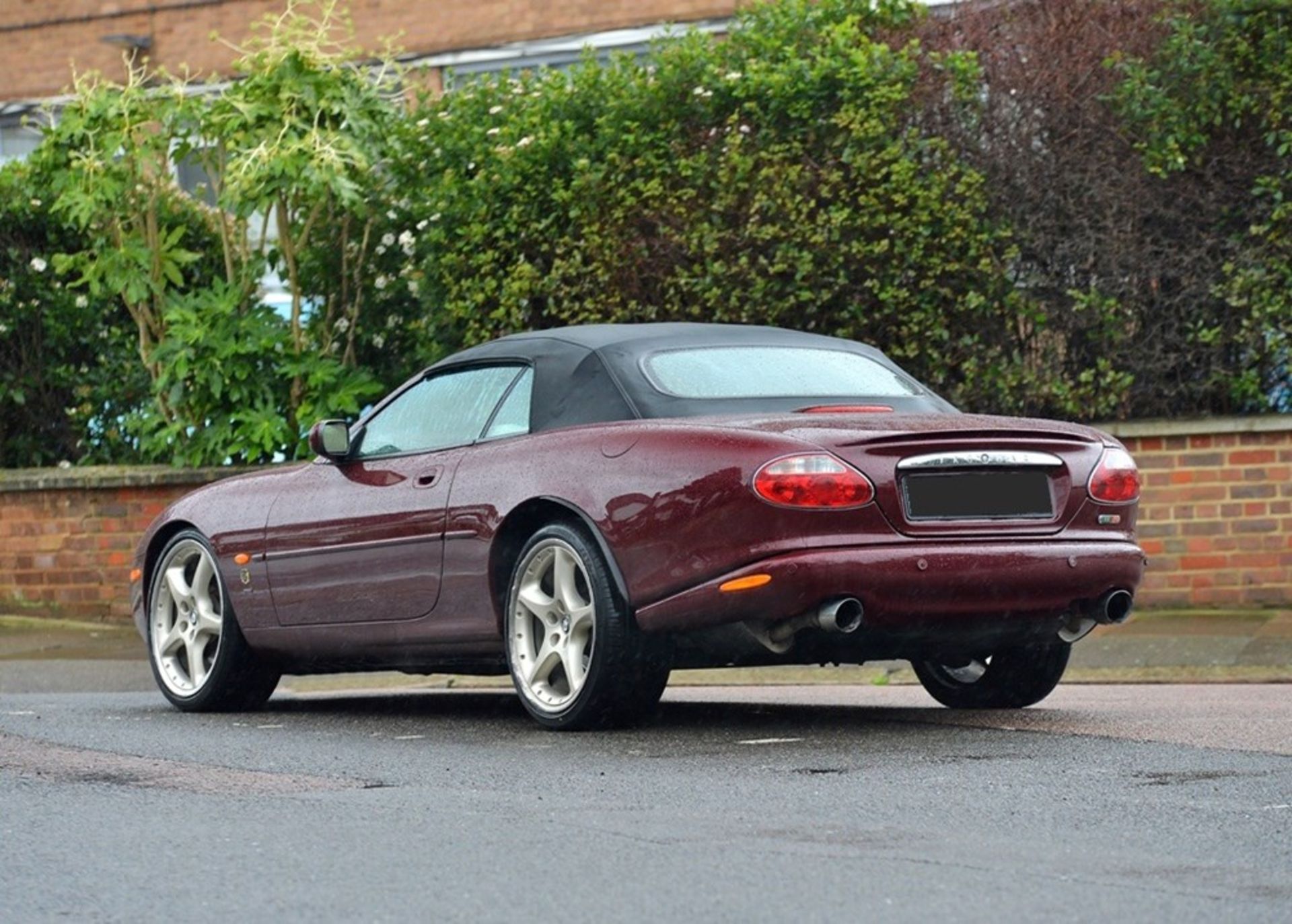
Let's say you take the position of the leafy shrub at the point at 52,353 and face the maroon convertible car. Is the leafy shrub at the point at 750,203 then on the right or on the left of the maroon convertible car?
left

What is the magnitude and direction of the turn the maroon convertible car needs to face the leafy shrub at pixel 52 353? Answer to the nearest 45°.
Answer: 0° — it already faces it

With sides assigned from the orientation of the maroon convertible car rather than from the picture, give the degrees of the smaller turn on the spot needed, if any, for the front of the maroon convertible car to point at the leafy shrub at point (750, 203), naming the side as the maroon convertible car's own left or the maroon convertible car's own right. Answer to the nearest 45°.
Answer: approximately 45° to the maroon convertible car's own right

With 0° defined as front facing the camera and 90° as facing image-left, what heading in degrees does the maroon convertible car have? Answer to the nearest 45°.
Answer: approximately 135°

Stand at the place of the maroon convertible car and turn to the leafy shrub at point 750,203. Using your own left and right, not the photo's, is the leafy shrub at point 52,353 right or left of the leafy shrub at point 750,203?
left
